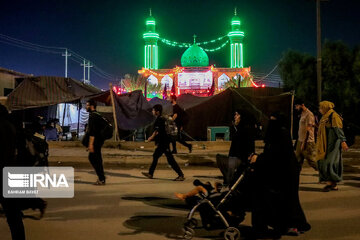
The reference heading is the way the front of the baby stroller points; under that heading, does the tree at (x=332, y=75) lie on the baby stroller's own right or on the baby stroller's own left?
on the baby stroller's own right

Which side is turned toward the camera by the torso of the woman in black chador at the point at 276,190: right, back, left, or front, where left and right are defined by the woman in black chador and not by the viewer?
left

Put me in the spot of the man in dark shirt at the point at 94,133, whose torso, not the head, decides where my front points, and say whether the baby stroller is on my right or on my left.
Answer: on my left

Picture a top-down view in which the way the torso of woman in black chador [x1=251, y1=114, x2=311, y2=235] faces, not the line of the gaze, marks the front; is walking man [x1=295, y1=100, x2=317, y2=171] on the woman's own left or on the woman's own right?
on the woman's own right

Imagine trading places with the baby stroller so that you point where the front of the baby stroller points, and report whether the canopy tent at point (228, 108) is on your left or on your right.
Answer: on your right

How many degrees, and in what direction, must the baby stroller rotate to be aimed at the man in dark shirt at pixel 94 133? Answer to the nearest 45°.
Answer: approximately 45° to its right

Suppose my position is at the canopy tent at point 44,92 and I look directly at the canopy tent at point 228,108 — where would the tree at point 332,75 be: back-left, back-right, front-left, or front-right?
front-left
